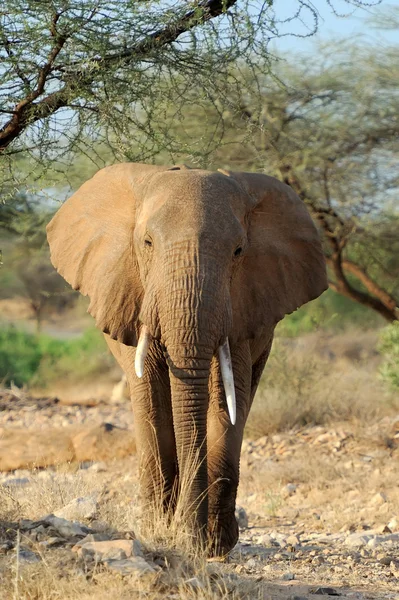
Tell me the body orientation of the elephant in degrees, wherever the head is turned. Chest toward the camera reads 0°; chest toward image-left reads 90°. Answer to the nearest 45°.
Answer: approximately 0°

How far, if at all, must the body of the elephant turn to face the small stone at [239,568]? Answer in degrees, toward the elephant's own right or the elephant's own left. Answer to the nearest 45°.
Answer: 0° — it already faces it

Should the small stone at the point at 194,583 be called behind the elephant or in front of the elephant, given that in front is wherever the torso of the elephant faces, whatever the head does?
in front

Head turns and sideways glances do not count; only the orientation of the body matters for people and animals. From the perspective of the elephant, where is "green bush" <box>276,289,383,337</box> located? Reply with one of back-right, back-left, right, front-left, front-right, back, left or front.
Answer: back

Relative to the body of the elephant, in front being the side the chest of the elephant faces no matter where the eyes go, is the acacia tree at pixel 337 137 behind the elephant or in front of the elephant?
behind

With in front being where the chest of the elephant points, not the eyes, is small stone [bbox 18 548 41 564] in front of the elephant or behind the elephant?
in front

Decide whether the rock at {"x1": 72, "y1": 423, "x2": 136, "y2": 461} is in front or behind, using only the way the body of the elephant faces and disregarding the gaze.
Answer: behind
